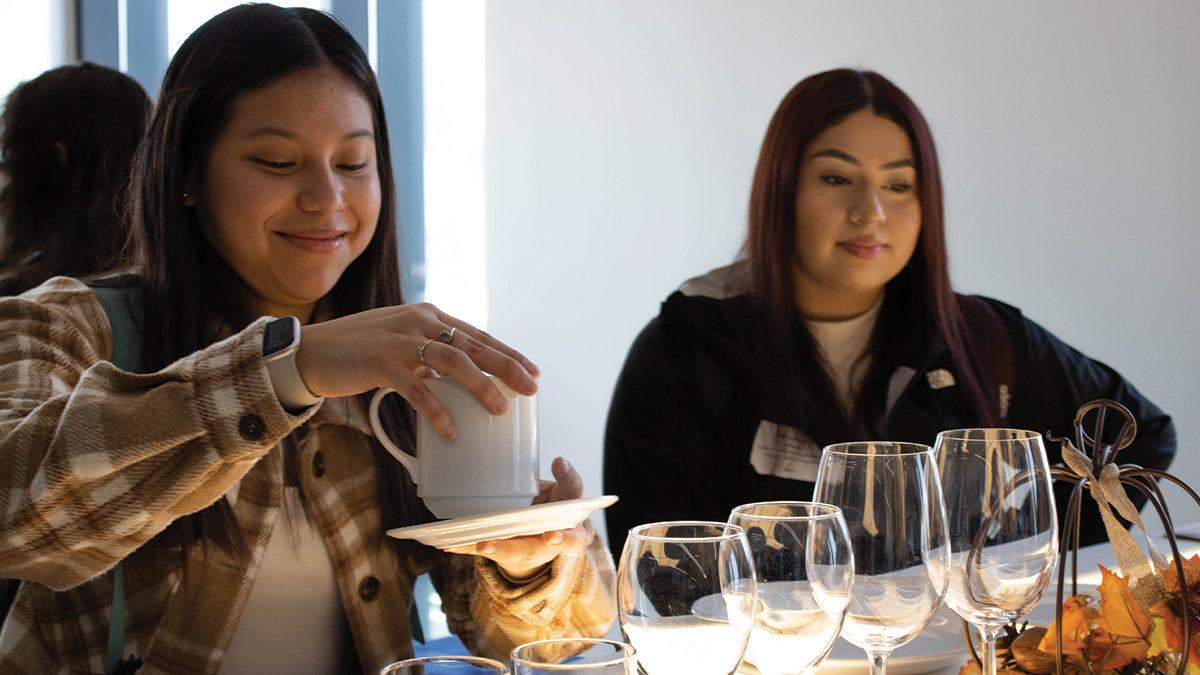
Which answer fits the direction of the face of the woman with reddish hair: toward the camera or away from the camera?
toward the camera

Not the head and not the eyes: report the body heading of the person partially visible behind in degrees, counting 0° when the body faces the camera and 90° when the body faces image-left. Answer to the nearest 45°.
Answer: approximately 135°

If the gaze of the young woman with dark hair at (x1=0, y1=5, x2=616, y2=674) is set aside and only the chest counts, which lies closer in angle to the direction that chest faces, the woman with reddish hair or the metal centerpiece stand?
the metal centerpiece stand

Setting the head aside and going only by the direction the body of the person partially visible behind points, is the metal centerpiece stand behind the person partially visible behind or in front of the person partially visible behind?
behind

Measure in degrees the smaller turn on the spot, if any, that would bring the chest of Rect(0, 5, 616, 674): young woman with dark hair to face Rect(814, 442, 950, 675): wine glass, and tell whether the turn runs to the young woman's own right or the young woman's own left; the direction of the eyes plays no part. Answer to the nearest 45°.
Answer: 0° — they already face it

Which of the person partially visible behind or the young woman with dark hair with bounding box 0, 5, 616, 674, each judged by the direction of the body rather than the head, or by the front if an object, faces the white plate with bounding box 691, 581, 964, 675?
the young woman with dark hair

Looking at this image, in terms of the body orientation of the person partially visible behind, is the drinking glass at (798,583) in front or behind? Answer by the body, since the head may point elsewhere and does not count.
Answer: behind

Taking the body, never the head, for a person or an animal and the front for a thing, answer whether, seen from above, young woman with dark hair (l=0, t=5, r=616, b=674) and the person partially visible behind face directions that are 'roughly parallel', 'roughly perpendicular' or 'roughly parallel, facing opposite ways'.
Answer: roughly parallel, facing opposite ways

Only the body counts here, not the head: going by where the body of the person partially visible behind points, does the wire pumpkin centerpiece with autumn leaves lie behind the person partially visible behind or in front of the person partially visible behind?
behind

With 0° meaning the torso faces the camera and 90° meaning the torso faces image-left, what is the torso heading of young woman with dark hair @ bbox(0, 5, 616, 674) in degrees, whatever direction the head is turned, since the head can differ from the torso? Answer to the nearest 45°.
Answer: approximately 315°

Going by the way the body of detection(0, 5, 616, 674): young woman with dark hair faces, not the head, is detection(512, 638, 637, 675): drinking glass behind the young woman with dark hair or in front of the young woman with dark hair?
in front

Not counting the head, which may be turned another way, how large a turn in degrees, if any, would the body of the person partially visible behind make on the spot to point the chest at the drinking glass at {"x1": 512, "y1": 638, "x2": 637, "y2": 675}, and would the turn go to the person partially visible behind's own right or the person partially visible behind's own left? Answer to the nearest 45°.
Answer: approximately 135° to the person partially visible behind's own left

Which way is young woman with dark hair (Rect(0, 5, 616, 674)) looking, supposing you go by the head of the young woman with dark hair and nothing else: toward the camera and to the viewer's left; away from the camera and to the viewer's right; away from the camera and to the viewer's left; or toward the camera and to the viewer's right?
toward the camera and to the viewer's right

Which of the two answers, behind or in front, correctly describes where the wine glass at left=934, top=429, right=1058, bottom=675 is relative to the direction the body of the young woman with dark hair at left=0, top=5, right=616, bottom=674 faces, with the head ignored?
in front
